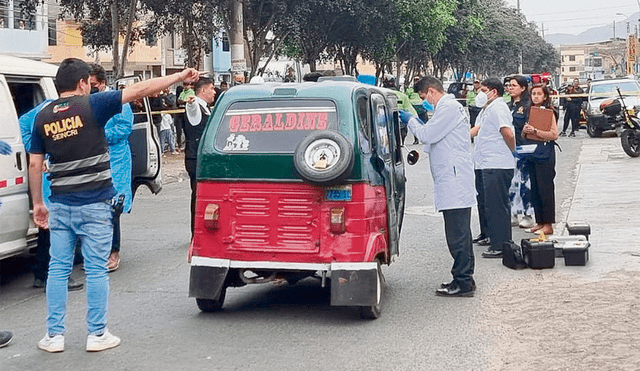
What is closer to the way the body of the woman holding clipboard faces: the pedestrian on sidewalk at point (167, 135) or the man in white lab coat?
the man in white lab coat

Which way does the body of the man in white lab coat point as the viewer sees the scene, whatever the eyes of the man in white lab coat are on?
to the viewer's left

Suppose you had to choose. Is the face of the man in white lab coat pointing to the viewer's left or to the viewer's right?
to the viewer's left

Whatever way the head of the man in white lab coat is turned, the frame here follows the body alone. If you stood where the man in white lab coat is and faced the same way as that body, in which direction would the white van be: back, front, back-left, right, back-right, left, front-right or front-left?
front

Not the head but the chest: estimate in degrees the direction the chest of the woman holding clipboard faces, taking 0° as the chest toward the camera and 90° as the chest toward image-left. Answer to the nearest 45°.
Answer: approximately 45°

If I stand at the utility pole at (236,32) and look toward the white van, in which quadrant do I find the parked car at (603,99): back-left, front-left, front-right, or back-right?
back-left

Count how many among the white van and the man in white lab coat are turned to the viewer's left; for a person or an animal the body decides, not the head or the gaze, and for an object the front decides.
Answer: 1

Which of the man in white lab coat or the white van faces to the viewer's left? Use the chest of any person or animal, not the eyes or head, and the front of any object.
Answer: the man in white lab coat

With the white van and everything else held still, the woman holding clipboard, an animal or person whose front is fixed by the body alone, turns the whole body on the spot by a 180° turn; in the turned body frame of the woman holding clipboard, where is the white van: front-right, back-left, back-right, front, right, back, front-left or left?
back
